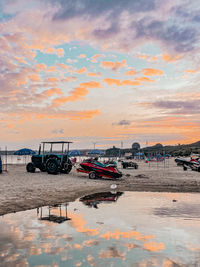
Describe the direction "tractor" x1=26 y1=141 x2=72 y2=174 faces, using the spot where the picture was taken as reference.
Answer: facing away from the viewer and to the left of the viewer

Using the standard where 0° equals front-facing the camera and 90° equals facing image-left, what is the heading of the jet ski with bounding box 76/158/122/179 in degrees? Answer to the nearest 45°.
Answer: approximately 90°

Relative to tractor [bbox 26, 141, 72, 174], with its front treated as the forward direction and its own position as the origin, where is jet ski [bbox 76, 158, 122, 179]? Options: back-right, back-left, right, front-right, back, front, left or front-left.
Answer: back

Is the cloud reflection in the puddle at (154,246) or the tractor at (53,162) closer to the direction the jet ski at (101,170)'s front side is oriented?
the tractor

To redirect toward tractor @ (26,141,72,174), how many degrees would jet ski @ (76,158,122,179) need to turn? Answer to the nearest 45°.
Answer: approximately 45° to its right

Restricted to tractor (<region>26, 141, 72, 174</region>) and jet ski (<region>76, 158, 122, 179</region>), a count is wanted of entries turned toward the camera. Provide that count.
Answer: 0
